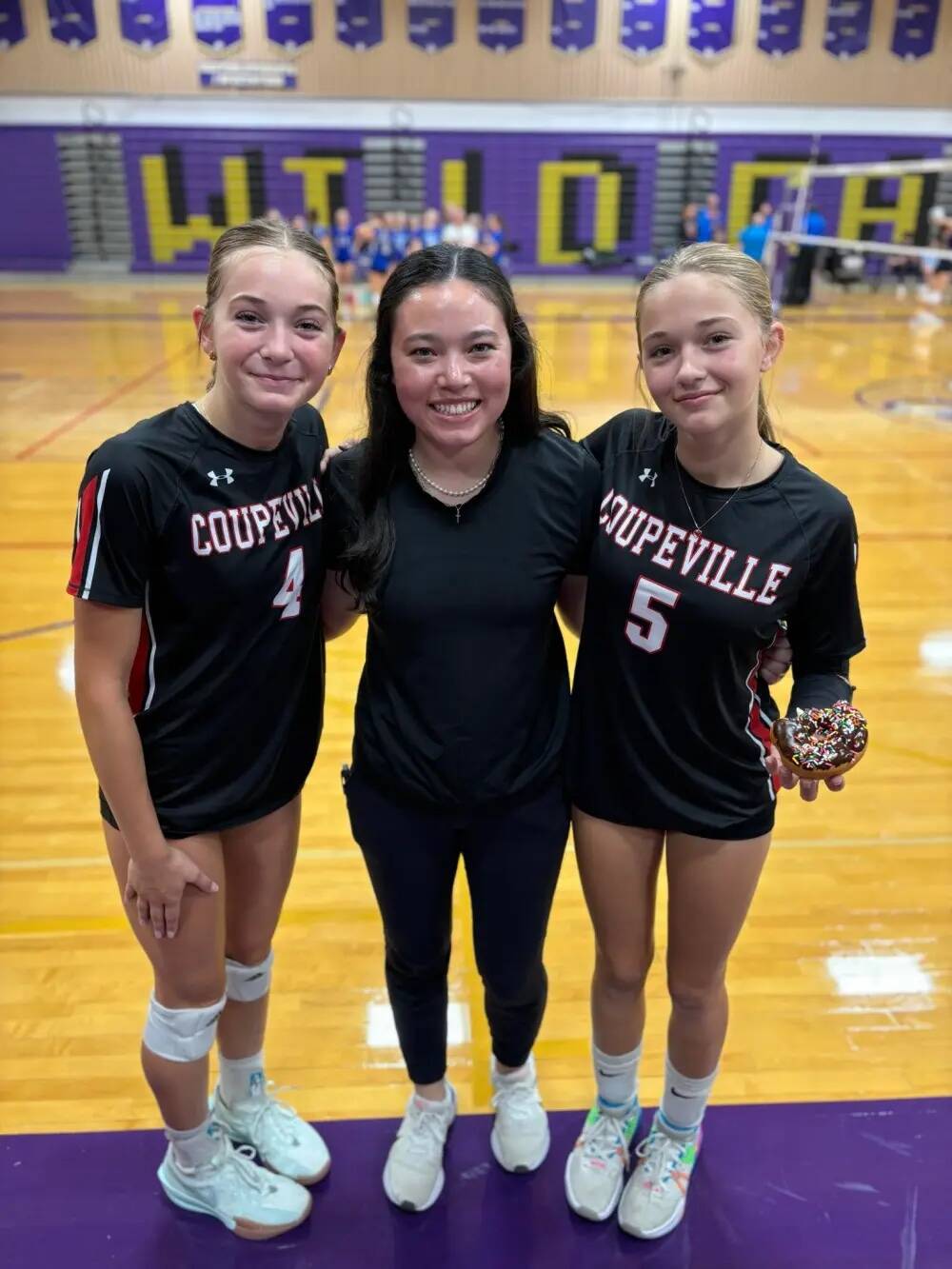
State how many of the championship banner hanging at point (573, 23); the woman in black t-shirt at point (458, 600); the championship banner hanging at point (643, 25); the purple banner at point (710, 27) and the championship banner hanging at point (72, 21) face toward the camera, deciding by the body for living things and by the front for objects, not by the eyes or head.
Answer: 5

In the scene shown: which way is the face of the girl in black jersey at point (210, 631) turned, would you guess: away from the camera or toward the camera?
toward the camera

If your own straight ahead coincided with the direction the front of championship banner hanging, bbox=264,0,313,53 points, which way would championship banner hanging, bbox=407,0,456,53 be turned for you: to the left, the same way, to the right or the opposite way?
the same way

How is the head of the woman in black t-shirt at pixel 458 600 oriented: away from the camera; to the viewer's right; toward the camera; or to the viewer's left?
toward the camera

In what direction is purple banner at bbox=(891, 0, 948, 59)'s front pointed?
toward the camera

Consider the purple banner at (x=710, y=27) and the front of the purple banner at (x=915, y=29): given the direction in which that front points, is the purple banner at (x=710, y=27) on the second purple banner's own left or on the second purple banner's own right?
on the second purple banner's own right

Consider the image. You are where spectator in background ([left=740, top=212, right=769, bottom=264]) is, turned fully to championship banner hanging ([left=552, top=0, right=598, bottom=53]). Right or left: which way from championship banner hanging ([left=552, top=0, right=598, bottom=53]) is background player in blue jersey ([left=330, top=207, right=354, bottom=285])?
left

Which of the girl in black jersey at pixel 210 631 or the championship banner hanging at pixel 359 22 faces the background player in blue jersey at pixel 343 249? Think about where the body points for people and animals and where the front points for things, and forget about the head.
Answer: the championship banner hanging

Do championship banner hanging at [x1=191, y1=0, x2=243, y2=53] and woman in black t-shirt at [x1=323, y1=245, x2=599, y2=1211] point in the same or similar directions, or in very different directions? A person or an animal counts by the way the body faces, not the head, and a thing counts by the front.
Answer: same or similar directions

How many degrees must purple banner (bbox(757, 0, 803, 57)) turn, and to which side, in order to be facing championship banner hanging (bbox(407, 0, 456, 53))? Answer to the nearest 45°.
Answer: approximately 90° to its right

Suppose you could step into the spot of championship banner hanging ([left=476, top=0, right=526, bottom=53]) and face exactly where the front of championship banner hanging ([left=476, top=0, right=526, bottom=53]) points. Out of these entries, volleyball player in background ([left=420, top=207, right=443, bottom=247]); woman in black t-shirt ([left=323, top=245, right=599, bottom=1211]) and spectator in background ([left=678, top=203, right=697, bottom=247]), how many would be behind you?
0

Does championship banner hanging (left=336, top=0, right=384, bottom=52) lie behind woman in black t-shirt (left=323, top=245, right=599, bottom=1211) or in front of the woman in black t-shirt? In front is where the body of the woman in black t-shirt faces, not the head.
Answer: behind

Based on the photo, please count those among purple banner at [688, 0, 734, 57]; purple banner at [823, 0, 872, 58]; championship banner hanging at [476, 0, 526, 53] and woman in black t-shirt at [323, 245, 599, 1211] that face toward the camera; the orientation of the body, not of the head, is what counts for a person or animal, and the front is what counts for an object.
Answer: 4

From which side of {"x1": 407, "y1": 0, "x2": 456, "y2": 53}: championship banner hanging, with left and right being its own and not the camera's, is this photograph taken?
front

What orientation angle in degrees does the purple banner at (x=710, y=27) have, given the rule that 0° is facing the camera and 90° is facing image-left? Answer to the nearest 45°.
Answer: approximately 0°

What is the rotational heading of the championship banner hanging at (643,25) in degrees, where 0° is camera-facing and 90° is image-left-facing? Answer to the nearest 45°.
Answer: approximately 0°

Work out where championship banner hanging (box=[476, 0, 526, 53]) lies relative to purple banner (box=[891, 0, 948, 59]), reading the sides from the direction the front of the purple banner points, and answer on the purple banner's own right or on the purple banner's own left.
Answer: on the purple banner's own right

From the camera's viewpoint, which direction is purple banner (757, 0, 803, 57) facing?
toward the camera

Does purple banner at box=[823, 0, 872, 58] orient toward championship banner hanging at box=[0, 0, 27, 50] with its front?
no
